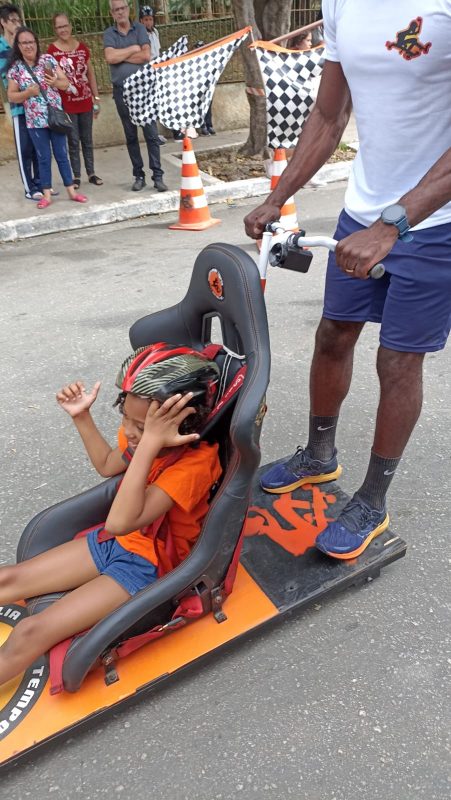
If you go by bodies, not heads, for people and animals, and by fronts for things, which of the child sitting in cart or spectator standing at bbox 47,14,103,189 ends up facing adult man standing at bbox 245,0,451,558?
the spectator standing

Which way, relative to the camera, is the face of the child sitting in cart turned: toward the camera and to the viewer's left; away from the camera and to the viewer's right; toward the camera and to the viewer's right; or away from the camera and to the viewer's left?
toward the camera and to the viewer's left

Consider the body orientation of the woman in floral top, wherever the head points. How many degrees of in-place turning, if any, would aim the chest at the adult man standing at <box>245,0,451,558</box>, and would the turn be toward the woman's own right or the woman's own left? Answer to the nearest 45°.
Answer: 0° — they already face them

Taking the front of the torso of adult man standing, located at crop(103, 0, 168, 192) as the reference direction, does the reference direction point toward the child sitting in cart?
yes

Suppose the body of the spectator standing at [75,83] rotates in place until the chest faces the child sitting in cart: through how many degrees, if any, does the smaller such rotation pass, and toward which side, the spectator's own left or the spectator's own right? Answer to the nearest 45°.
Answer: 0° — they already face them

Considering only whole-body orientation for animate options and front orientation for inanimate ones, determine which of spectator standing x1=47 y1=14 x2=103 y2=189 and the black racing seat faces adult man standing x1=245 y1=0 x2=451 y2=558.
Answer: the spectator standing

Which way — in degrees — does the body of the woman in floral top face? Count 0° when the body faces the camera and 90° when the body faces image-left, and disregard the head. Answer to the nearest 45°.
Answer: approximately 0°

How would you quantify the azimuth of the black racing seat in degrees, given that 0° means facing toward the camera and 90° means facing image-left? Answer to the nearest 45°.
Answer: approximately 45°

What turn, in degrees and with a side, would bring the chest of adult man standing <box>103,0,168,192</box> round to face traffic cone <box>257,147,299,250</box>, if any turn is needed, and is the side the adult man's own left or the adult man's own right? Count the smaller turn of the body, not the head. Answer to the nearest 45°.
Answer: approximately 45° to the adult man's own left

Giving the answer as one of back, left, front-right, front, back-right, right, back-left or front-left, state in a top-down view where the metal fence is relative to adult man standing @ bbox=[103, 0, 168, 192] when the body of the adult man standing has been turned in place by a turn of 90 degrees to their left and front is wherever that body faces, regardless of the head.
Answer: left

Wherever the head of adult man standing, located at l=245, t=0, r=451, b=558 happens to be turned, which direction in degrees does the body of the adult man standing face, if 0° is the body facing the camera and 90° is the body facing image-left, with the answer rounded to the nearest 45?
approximately 45°

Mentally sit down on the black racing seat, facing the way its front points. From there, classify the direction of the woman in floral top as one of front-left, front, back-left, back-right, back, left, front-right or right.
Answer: back-right

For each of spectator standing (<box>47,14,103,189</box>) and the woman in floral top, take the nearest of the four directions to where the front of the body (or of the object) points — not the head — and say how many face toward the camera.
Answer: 2

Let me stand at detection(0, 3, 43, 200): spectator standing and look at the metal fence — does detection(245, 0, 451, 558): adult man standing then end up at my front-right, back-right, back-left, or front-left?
back-right
